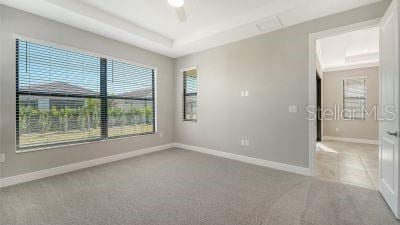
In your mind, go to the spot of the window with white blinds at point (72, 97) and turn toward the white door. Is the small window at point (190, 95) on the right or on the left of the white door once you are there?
left

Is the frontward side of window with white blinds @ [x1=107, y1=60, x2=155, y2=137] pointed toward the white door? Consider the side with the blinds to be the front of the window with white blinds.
yes

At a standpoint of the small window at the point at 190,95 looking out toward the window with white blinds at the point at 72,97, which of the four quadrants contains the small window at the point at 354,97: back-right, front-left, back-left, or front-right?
back-left

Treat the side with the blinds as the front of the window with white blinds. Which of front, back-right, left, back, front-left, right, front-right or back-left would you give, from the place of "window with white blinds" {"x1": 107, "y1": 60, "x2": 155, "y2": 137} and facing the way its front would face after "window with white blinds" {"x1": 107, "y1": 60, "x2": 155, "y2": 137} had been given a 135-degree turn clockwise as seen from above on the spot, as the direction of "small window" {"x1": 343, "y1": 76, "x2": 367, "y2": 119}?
back

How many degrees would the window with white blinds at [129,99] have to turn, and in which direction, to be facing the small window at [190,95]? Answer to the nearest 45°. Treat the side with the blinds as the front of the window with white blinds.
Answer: approximately 45° to its left

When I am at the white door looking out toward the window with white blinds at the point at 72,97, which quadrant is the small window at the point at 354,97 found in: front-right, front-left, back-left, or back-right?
back-right

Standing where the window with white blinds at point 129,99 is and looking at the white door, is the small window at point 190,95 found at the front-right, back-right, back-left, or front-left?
front-left

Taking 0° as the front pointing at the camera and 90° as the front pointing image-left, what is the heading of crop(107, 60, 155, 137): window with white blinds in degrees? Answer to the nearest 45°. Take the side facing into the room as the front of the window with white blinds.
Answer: approximately 315°
